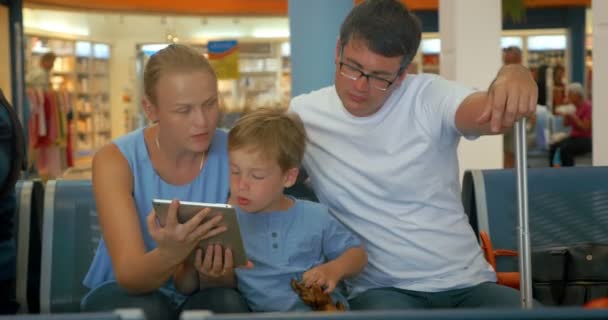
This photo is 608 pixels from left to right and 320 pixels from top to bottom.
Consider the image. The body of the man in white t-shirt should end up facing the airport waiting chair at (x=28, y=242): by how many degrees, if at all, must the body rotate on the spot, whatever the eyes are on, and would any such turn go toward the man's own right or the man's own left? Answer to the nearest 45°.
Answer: approximately 90° to the man's own right

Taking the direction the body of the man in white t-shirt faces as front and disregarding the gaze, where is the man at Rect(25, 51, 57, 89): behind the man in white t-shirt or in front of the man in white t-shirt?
behind

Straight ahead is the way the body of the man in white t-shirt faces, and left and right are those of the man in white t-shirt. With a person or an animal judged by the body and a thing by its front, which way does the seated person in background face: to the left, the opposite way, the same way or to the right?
to the right

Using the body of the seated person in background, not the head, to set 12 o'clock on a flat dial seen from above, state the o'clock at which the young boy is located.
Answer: The young boy is roughly at 9 o'clock from the seated person in background.

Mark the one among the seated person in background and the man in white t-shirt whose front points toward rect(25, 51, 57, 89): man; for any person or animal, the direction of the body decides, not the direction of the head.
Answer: the seated person in background

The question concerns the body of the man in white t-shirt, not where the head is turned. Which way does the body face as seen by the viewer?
toward the camera

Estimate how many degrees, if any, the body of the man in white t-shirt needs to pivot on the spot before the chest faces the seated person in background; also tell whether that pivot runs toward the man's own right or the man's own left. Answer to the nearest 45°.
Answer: approximately 180°

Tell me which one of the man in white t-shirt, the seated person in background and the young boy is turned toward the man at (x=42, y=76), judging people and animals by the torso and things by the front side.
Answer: the seated person in background

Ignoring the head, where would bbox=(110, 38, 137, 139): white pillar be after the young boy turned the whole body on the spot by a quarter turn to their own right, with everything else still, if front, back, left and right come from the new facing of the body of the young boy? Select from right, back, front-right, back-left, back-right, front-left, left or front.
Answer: front-right

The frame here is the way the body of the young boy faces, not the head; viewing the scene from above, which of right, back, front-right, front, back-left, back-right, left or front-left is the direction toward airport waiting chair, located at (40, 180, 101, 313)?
right

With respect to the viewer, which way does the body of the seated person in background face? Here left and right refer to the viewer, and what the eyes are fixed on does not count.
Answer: facing to the left of the viewer

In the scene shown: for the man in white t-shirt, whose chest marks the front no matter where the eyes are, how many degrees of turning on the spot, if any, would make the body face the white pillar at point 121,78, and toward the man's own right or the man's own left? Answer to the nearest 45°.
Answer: approximately 180°

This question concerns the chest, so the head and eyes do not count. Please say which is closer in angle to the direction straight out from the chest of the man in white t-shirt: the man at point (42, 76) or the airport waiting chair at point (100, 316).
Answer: the airport waiting chair

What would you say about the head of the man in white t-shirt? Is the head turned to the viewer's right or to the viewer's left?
to the viewer's left

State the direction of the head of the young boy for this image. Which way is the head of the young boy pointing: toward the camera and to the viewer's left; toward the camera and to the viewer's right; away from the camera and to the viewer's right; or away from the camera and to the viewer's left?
toward the camera and to the viewer's left

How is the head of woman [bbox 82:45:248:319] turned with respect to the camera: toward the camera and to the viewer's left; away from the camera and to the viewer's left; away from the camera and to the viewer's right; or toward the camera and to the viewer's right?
toward the camera and to the viewer's right

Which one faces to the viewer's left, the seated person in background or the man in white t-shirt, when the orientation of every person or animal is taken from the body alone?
the seated person in background

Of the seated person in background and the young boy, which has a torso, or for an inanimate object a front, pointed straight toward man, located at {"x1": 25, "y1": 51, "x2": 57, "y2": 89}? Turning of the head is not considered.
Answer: the seated person in background
